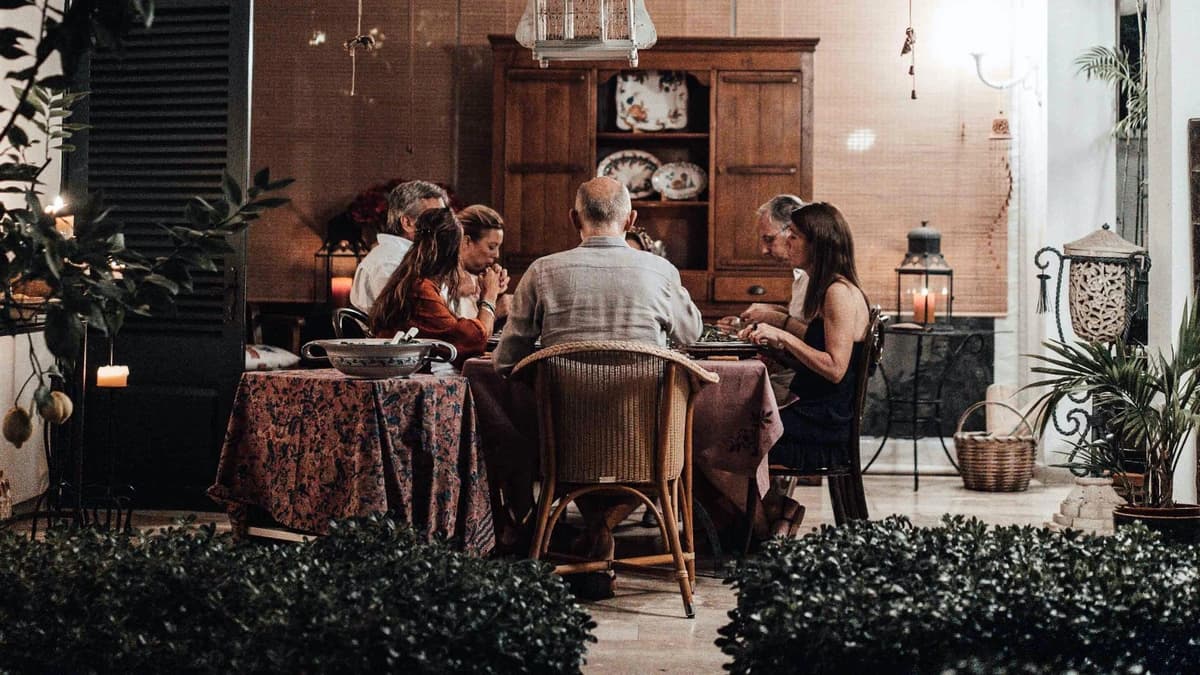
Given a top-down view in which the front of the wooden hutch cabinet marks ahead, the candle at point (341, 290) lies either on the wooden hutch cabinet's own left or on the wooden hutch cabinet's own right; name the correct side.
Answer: on the wooden hutch cabinet's own right

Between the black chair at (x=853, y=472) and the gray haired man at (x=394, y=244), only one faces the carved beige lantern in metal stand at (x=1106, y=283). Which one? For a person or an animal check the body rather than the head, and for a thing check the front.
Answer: the gray haired man

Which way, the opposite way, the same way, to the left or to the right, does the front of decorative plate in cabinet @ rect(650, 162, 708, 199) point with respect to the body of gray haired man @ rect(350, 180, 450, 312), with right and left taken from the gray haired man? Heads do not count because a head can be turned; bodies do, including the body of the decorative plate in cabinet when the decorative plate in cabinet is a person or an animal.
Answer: to the right

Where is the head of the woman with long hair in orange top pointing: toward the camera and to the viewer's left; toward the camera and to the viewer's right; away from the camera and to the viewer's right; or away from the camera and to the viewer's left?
away from the camera and to the viewer's right

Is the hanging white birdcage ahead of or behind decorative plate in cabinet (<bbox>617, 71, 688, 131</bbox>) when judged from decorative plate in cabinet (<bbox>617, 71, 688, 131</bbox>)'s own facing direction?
ahead

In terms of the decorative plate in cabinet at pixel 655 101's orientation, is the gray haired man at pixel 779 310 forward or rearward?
forward

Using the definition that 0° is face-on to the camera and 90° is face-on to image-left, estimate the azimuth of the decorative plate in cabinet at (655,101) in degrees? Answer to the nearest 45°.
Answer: approximately 0°

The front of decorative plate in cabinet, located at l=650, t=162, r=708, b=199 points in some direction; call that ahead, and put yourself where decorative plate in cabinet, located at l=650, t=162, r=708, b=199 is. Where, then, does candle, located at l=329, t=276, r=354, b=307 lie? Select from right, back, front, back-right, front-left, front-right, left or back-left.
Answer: right

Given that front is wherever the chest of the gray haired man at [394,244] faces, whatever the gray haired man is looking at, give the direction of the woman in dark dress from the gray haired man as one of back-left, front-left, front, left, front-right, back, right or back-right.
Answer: front-right

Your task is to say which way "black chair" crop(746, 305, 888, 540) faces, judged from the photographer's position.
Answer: facing to the left of the viewer

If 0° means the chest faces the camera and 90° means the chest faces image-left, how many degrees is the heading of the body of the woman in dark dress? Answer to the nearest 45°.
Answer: approximately 90°

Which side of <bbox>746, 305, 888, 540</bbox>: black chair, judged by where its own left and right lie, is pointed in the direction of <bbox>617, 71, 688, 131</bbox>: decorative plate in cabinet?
right

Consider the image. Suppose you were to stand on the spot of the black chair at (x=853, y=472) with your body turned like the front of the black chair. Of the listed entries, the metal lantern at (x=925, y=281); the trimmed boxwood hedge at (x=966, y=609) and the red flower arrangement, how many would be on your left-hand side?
1

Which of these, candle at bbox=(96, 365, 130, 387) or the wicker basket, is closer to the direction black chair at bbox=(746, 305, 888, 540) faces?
the candle

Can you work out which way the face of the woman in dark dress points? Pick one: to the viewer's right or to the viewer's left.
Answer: to the viewer's left
